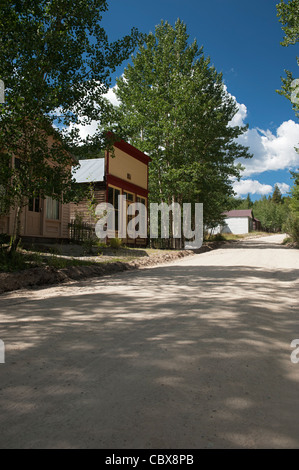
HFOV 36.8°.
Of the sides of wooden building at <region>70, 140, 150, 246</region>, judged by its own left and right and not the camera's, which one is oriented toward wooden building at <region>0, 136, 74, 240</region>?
right

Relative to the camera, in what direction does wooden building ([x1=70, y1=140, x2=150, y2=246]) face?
facing the viewer and to the right of the viewer

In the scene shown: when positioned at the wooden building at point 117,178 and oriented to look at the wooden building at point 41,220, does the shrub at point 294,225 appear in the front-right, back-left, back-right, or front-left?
back-left

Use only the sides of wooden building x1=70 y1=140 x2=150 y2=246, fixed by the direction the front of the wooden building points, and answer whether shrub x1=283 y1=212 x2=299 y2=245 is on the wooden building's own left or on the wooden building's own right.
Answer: on the wooden building's own left

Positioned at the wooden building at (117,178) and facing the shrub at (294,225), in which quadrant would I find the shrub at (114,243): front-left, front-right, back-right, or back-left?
back-right

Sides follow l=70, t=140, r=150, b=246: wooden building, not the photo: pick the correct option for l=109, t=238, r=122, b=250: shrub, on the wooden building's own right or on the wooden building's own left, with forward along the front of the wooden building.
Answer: on the wooden building's own right
